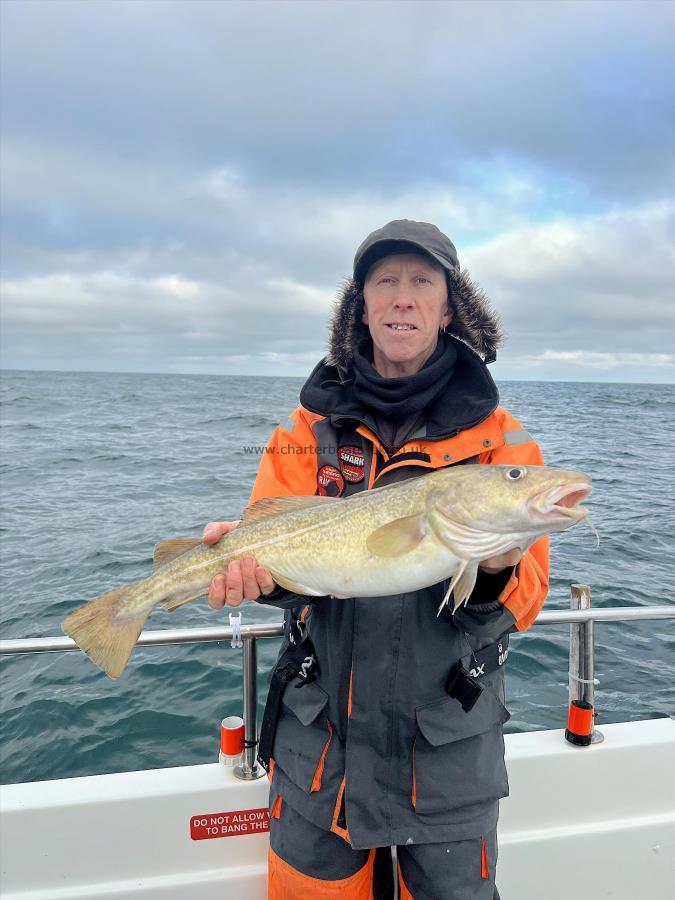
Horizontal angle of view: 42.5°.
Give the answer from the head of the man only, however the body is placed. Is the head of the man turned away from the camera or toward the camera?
toward the camera

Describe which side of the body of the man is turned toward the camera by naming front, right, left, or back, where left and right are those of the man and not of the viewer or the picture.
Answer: front
